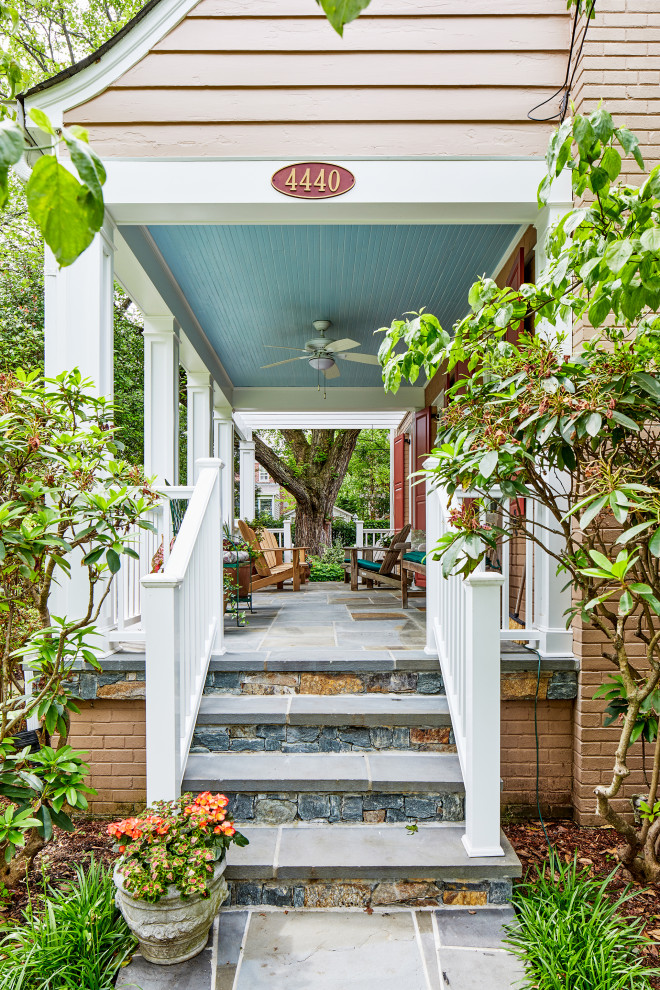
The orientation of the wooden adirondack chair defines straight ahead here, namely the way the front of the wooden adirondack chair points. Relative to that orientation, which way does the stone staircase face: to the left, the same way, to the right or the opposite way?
to the right

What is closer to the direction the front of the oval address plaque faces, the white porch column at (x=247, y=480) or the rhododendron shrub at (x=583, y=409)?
the rhododendron shrub

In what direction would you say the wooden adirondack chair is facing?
to the viewer's right

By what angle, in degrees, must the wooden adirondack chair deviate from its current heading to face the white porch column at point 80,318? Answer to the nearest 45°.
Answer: approximately 90° to its right

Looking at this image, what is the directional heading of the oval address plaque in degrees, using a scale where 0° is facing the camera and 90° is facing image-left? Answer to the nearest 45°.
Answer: approximately 0°

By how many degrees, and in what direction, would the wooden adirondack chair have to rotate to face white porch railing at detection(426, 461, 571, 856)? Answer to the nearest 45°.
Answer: approximately 90° to its right

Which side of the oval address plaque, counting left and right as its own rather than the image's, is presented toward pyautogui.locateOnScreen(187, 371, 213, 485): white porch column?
back

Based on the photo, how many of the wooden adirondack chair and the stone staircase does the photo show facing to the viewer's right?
1

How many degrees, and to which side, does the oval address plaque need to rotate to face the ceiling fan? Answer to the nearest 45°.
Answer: approximately 180°
